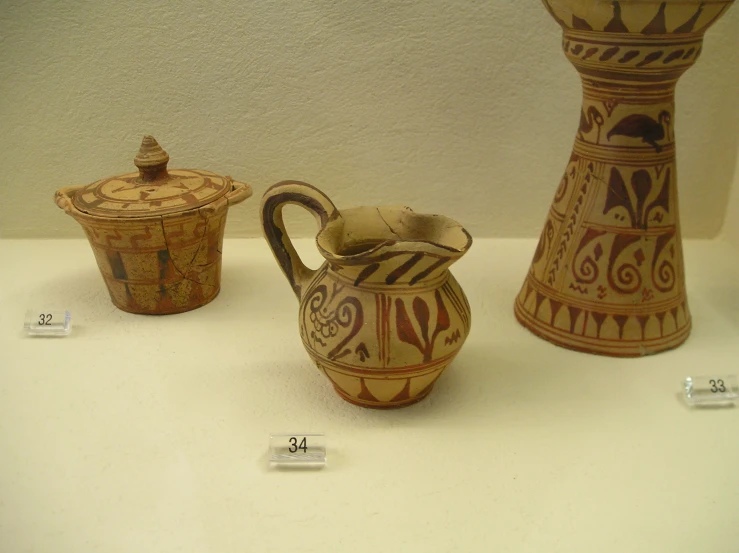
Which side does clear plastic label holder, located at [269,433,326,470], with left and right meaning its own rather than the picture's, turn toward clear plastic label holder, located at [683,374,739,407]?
left

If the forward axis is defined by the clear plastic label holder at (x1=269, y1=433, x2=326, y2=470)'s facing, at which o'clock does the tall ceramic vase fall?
The tall ceramic vase is roughly at 8 o'clock from the clear plastic label holder.

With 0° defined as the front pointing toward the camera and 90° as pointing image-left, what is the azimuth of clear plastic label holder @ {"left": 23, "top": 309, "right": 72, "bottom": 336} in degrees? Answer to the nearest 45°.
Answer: approximately 0°

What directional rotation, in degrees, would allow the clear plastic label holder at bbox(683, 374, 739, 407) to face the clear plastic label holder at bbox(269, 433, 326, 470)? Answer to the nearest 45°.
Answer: approximately 45° to its right

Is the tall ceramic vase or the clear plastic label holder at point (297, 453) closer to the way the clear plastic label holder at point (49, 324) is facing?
the clear plastic label holder

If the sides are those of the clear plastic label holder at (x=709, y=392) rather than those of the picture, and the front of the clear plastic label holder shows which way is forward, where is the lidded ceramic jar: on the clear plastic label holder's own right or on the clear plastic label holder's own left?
on the clear plastic label holder's own right

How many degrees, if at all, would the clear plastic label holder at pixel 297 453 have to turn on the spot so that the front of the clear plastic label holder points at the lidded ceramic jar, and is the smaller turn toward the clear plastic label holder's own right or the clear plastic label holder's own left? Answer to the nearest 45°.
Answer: approximately 135° to the clear plastic label holder's own right

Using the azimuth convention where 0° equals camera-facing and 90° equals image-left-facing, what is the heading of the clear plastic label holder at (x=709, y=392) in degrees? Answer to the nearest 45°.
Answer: approximately 0°

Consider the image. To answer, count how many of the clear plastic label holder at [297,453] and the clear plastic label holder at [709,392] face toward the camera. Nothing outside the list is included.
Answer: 2

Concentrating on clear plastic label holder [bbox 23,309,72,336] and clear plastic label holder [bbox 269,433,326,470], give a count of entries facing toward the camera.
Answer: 2

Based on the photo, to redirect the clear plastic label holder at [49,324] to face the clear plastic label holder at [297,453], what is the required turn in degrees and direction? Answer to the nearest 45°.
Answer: approximately 45° to its left

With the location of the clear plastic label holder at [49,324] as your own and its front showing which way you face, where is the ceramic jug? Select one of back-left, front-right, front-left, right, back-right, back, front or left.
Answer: front-left

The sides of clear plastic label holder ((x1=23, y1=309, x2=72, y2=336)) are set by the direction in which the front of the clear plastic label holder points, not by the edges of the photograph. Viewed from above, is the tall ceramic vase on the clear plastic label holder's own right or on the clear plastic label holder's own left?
on the clear plastic label holder's own left
